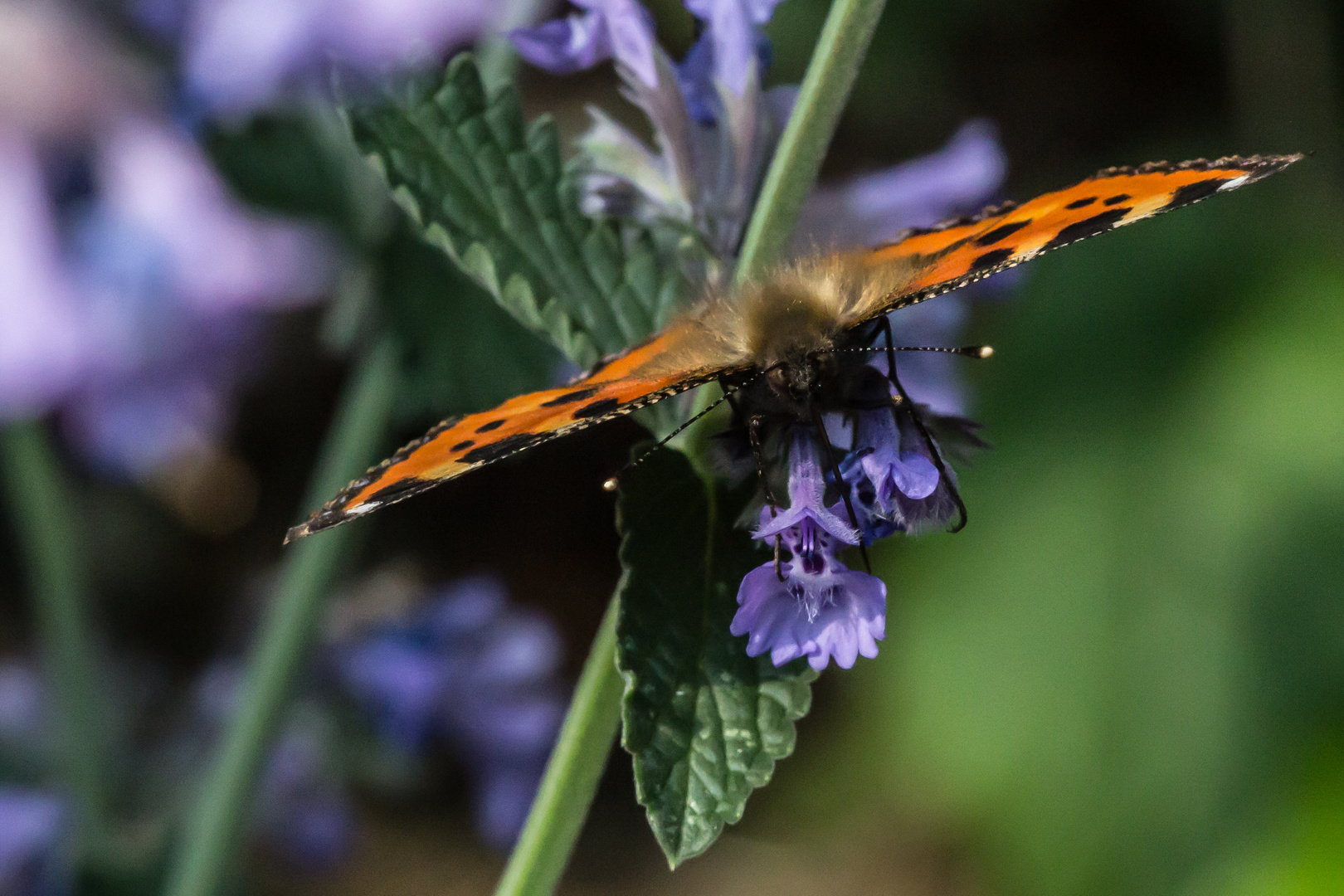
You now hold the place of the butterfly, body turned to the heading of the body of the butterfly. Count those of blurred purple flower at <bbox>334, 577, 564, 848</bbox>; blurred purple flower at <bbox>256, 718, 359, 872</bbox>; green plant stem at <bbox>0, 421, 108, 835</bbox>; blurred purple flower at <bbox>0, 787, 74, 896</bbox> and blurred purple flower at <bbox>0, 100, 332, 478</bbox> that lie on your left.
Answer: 0

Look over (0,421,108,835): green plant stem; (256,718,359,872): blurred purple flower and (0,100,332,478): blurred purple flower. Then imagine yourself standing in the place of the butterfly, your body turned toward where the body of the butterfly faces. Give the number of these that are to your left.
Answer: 0

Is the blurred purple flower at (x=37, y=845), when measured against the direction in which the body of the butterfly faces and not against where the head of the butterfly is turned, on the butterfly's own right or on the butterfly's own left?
on the butterfly's own right

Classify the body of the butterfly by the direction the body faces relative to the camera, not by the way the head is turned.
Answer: toward the camera

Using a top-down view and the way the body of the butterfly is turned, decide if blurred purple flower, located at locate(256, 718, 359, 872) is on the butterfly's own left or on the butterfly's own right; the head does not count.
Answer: on the butterfly's own right

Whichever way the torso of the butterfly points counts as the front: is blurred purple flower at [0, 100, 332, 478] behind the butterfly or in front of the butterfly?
behind
